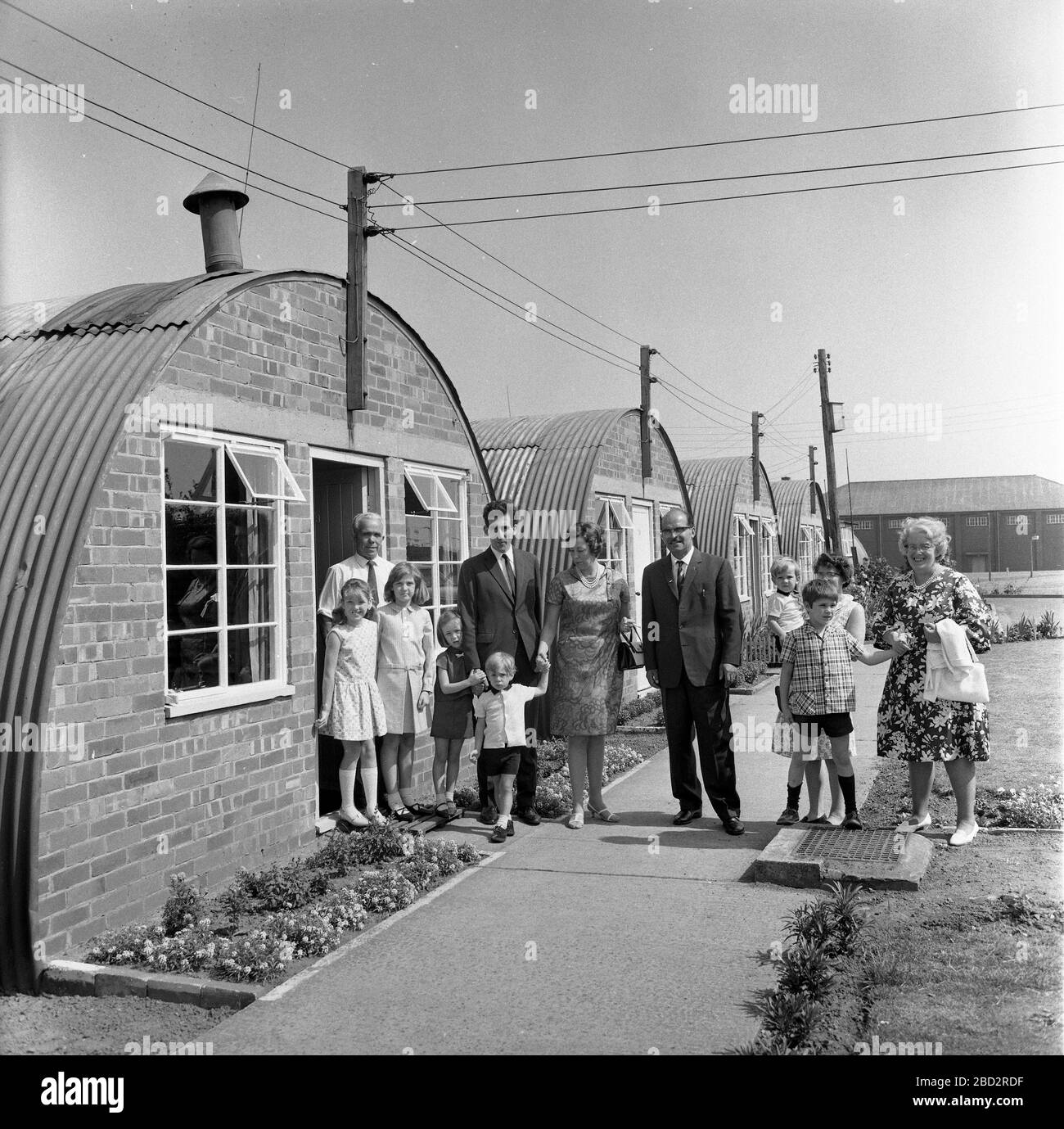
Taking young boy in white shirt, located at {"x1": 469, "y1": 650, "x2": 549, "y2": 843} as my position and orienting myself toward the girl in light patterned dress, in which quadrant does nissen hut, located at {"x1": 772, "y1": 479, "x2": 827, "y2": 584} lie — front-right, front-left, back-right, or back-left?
back-right

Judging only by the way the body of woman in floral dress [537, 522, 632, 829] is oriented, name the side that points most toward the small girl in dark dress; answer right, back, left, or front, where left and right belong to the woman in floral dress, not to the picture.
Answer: right

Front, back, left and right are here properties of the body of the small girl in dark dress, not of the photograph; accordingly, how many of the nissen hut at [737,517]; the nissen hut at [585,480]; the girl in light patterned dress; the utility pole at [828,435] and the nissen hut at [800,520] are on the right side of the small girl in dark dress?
1

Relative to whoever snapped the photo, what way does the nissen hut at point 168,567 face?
facing the viewer and to the right of the viewer

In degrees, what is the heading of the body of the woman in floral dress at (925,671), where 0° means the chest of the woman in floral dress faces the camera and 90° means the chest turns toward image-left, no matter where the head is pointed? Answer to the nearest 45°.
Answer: approximately 45°

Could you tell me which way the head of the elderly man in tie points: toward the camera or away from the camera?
toward the camera

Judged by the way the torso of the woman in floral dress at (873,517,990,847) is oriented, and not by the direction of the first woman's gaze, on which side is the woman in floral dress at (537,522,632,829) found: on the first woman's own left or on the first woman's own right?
on the first woman's own right

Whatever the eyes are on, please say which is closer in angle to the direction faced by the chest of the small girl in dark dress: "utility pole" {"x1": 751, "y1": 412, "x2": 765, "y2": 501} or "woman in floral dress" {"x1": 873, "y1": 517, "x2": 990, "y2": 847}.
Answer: the woman in floral dress

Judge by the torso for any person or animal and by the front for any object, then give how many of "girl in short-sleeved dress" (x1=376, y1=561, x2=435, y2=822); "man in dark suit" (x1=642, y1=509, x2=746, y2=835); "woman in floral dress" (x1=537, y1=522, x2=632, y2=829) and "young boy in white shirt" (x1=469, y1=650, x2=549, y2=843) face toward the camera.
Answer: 4

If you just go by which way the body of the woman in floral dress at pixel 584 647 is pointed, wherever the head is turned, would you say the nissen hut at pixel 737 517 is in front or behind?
behind

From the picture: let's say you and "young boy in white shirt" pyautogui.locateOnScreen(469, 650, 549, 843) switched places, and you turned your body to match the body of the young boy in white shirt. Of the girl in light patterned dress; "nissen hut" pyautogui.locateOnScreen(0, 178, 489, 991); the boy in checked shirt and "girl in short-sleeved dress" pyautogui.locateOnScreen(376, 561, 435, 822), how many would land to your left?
1

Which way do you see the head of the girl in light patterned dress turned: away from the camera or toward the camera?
toward the camera

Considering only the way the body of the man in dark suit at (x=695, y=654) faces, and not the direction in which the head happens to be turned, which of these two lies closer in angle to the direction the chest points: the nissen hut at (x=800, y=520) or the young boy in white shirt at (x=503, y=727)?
the young boy in white shirt

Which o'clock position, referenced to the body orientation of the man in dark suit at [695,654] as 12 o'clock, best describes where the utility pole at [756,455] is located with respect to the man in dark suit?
The utility pole is roughly at 6 o'clock from the man in dark suit.

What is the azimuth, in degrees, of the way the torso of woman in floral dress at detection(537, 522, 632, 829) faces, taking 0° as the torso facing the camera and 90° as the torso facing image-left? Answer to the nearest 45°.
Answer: approximately 0°

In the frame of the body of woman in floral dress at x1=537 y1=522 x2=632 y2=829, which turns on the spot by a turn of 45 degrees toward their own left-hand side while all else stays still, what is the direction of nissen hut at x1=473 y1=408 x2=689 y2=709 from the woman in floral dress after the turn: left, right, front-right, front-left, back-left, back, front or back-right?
back-left

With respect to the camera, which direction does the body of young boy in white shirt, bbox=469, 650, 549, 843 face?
toward the camera
